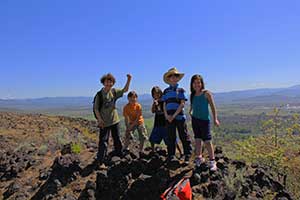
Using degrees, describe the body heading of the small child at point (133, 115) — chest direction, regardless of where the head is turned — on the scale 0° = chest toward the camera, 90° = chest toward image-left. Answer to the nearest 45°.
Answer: approximately 0°

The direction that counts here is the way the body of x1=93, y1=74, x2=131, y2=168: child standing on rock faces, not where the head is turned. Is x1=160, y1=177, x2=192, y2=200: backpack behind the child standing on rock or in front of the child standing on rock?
in front

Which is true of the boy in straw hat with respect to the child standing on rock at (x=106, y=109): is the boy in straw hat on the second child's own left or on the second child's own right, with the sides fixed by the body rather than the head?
on the second child's own left

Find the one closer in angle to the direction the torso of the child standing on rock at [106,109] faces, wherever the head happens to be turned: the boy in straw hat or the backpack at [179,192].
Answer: the backpack

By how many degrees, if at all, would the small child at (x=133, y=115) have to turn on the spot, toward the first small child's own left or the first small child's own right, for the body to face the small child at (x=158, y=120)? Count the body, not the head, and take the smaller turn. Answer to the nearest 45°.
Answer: approximately 45° to the first small child's own left

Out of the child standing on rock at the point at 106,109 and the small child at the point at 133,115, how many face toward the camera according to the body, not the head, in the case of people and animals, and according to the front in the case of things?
2

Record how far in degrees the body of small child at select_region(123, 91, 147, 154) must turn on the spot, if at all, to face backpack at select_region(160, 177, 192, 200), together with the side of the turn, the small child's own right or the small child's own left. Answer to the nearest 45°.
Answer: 0° — they already face it

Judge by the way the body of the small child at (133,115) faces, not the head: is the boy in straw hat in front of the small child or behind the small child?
in front
